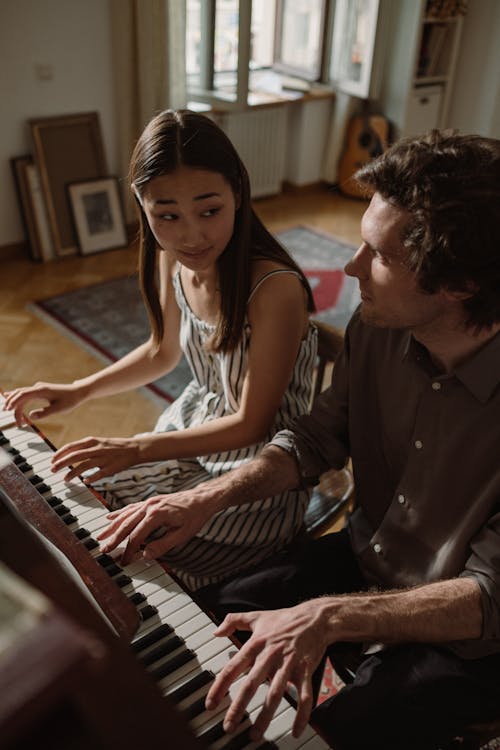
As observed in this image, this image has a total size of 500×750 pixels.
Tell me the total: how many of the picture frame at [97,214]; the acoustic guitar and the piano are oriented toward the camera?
2

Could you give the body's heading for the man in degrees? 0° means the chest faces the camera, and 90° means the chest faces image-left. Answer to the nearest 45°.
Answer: approximately 45°

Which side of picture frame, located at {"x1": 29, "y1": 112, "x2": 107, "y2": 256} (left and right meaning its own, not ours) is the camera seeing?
front

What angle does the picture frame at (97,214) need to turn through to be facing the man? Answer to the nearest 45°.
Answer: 0° — it already faces them

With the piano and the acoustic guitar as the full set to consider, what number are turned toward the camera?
1

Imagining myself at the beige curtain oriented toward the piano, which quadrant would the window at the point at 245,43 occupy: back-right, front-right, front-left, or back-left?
back-left

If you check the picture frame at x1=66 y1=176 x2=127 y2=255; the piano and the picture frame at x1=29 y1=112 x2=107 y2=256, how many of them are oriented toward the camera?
2

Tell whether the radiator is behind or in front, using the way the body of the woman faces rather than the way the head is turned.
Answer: behind

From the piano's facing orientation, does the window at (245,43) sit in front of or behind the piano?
in front

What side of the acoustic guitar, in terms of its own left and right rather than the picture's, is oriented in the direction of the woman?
front

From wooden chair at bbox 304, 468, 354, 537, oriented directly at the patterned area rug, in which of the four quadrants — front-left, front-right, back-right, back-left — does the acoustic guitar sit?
front-right

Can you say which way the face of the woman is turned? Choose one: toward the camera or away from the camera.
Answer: toward the camera

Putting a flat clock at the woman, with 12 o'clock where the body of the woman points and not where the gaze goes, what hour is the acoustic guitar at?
The acoustic guitar is roughly at 5 o'clock from the woman.

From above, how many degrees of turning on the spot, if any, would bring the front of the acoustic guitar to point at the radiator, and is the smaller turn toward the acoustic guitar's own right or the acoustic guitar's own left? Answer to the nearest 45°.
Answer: approximately 45° to the acoustic guitar's own right

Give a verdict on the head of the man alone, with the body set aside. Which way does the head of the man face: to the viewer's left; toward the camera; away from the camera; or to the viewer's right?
to the viewer's left

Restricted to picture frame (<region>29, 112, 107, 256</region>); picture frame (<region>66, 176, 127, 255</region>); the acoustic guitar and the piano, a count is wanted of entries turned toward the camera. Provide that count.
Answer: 3
